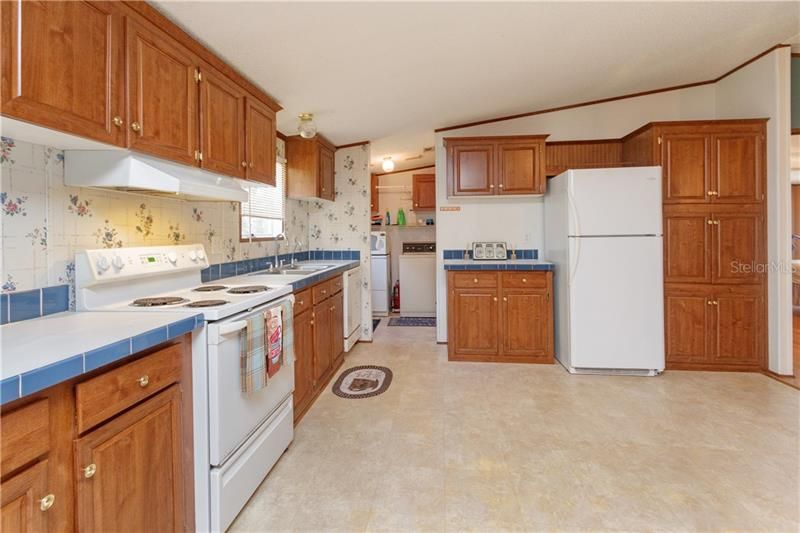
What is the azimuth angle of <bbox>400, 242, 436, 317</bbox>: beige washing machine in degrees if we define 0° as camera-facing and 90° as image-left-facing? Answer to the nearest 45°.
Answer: approximately 0°

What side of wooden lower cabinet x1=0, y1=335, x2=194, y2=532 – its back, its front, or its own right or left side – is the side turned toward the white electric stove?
left

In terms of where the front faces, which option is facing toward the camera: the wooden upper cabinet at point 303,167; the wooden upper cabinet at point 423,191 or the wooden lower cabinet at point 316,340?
the wooden upper cabinet at point 423,191

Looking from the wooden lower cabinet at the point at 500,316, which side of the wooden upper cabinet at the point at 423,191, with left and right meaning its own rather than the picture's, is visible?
front

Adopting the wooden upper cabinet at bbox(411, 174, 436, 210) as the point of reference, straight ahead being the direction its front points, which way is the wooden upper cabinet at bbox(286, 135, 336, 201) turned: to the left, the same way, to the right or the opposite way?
to the left

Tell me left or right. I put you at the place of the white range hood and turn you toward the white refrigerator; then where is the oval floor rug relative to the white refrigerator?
left

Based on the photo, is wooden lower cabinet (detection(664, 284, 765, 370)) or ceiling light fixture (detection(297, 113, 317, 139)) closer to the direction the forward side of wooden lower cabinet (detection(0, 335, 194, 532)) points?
the wooden lower cabinet

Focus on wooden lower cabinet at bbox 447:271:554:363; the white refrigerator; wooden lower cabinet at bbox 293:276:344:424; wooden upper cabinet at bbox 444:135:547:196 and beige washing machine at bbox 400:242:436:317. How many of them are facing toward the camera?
4

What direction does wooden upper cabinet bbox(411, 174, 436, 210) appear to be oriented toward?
toward the camera

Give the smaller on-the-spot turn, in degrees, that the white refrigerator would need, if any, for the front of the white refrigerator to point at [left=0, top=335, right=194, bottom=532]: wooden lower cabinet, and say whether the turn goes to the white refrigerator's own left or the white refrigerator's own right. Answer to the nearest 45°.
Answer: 0° — it already faces it

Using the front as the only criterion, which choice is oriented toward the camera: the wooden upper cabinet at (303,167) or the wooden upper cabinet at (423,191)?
the wooden upper cabinet at (423,191)

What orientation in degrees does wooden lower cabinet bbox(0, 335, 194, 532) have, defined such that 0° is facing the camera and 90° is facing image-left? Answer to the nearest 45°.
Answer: approximately 315°

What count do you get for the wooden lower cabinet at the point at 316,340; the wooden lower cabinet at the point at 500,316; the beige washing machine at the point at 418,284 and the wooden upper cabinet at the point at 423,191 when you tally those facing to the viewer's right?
1

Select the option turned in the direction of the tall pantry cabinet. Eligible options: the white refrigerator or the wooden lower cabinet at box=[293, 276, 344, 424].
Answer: the wooden lower cabinet

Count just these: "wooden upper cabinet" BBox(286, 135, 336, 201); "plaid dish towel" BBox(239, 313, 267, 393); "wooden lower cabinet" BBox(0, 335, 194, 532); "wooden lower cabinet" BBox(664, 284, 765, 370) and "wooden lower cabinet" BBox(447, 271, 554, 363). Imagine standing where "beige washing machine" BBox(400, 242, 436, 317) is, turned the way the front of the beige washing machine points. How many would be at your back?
0

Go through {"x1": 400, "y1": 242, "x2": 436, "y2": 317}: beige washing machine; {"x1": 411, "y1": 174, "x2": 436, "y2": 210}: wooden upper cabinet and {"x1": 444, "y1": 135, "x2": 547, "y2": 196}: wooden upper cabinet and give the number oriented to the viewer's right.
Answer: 0

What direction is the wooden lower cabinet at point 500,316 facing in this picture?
toward the camera

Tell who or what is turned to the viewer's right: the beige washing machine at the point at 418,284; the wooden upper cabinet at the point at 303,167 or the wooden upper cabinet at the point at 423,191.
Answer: the wooden upper cabinet at the point at 303,167

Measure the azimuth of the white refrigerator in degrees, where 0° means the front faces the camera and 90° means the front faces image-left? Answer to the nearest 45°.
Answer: approximately 0°
